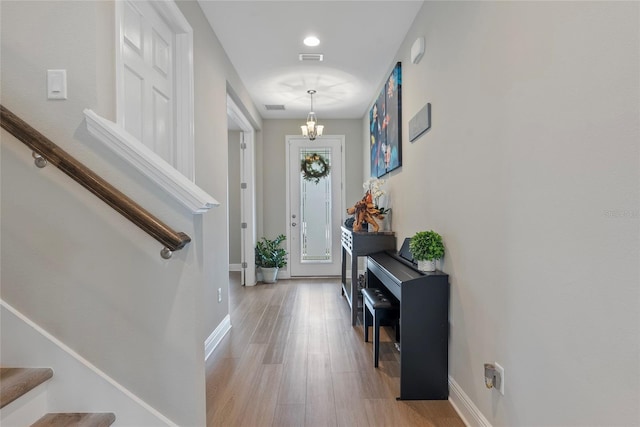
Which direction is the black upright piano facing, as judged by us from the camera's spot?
facing to the left of the viewer

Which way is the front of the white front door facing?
toward the camera

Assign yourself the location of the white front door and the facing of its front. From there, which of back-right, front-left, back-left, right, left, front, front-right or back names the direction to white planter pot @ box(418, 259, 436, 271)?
front

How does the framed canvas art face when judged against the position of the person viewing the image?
facing to the left of the viewer

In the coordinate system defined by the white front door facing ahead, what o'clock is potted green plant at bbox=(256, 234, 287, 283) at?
The potted green plant is roughly at 2 o'clock from the white front door.

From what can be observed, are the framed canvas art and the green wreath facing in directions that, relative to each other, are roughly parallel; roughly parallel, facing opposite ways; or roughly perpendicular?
roughly perpendicular

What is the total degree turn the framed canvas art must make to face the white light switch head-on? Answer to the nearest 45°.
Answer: approximately 45° to its left

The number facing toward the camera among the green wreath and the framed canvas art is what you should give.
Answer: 1

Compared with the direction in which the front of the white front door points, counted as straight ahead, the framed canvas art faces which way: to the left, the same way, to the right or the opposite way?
to the right

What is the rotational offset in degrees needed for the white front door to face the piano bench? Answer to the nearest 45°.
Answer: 0° — it already faces it

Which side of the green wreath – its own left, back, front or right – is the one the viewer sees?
front

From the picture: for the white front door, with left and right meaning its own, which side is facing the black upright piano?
front

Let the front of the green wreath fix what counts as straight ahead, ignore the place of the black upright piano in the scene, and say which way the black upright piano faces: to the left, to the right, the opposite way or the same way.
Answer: to the right
